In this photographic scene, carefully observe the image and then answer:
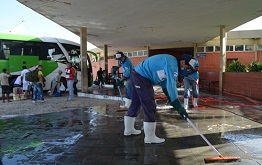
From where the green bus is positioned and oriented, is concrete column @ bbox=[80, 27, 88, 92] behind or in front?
in front

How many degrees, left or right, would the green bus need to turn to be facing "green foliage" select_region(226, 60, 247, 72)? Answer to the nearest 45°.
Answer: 0° — it already faces it

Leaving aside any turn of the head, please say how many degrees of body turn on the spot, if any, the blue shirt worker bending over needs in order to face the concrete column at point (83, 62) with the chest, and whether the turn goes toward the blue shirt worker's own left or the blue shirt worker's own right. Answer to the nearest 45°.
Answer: approximately 90° to the blue shirt worker's own left

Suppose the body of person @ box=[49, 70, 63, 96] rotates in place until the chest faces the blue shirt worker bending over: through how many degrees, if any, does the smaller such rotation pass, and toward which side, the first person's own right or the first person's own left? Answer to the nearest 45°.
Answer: approximately 90° to the first person's own right

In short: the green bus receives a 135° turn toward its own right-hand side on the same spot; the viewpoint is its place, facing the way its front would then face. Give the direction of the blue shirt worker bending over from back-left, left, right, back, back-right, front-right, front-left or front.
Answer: left

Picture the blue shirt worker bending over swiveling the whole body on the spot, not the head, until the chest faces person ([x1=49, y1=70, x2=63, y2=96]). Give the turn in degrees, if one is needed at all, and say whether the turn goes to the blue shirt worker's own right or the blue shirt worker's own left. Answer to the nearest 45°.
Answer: approximately 135° to the blue shirt worker's own left

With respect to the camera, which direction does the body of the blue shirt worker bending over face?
to the viewer's right

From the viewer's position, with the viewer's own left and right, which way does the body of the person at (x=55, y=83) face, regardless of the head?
facing to the right of the viewer
